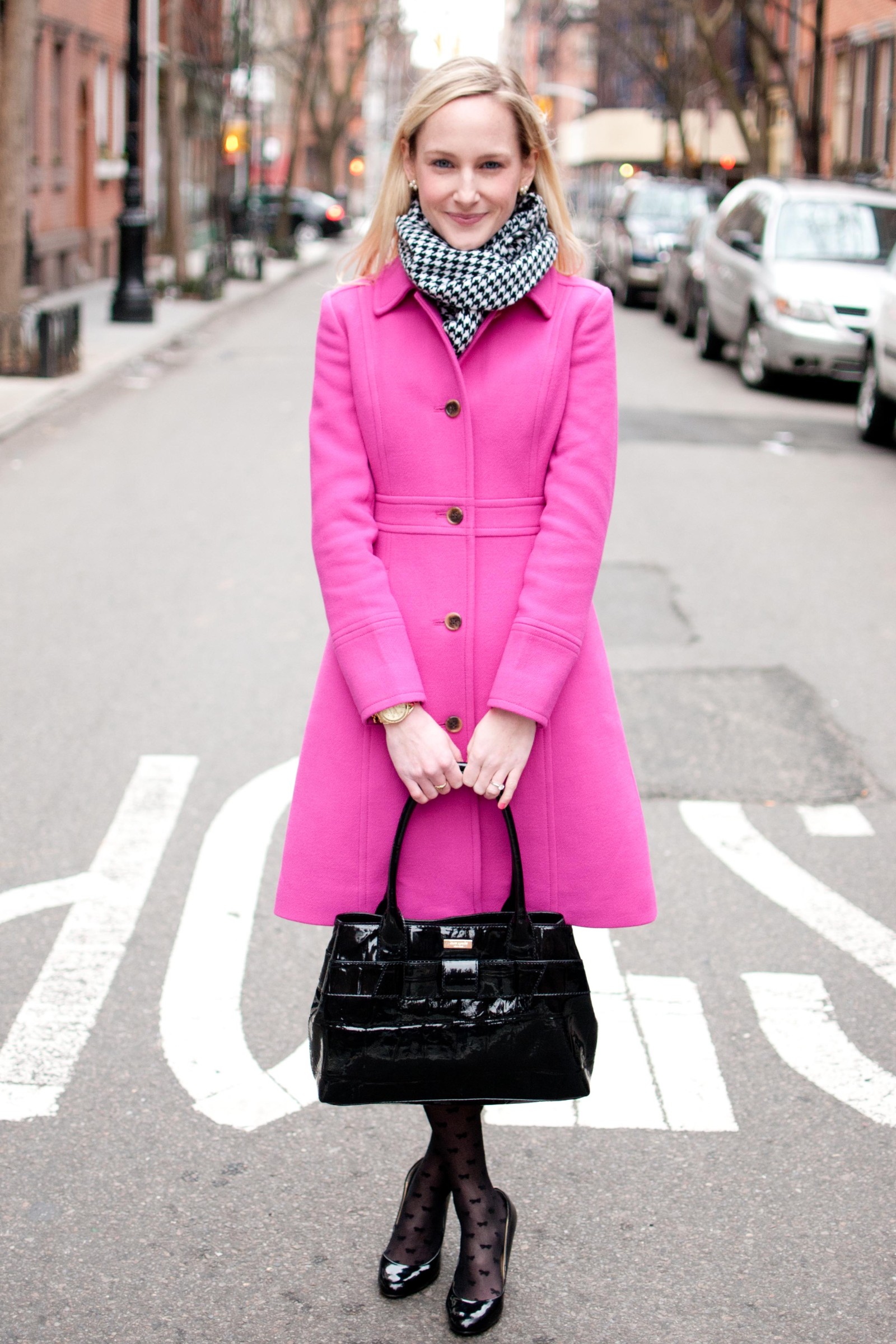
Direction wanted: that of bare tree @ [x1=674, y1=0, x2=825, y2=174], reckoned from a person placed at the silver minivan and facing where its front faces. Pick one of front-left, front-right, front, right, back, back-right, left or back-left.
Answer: back-left

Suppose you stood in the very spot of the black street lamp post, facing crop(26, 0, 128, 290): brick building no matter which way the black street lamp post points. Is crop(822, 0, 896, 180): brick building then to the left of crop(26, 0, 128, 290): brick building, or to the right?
right

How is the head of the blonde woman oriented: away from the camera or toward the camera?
toward the camera

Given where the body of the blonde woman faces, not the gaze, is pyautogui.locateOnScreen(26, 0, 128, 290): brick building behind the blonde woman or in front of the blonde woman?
behind

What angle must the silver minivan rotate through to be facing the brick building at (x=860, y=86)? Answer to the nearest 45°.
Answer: approximately 135° to its left

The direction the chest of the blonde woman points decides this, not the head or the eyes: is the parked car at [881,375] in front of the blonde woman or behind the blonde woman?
behind

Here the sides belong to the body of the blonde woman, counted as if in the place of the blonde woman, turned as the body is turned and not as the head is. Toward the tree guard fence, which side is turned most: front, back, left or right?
back

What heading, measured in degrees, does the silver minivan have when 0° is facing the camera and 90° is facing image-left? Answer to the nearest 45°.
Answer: approximately 315°

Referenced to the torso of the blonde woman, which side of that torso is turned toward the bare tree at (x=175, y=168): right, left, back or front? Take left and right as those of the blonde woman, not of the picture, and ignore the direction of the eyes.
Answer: back

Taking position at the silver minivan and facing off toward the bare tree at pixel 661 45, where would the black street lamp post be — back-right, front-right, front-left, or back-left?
front-left

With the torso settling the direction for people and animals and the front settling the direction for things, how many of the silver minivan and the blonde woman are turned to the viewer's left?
0

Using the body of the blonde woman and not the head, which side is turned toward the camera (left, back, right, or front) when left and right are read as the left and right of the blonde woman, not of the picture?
front

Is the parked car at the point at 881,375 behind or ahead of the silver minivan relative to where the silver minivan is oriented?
ahead

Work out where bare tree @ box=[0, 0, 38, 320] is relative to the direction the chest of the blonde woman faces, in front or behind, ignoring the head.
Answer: behind

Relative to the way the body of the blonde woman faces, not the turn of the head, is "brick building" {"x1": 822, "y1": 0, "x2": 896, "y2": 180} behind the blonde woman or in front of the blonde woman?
behind

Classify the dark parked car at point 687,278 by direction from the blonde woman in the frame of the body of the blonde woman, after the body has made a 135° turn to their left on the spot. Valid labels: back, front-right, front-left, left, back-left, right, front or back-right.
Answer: front-left

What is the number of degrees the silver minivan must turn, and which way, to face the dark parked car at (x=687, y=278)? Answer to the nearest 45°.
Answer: approximately 135° to its left
